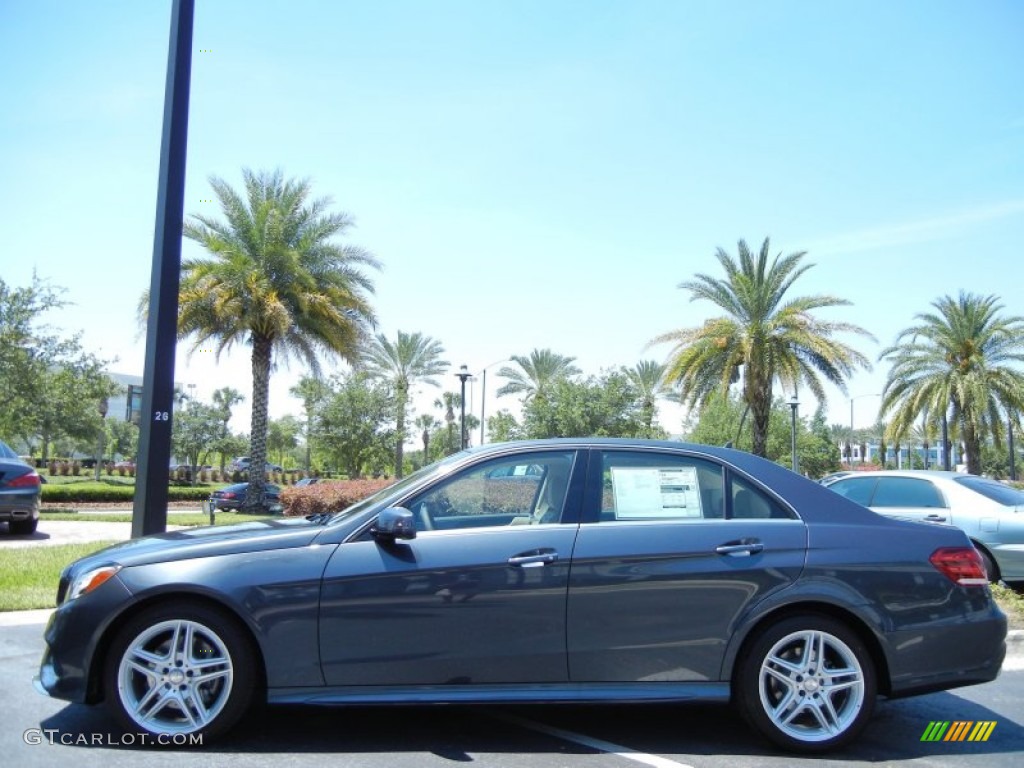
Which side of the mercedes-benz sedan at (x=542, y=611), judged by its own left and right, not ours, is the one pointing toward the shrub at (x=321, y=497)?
right

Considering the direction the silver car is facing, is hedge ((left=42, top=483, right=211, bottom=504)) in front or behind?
in front

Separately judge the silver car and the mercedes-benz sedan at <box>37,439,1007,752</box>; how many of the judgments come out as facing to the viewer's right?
0

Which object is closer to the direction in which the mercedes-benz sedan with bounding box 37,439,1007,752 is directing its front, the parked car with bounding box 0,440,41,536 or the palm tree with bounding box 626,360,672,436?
the parked car

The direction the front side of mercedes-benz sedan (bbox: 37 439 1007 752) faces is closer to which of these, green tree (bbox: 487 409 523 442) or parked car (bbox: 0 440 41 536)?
the parked car

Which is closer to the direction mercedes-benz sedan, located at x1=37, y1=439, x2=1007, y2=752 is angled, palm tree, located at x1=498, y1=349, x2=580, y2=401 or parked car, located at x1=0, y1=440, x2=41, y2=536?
the parked car

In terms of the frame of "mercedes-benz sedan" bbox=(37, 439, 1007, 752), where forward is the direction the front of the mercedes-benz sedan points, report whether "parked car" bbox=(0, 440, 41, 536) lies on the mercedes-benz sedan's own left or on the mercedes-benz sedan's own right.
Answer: on the mercedes-benz sedan's own right

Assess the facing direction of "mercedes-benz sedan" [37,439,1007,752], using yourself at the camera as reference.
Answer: facing to the left of the viewer

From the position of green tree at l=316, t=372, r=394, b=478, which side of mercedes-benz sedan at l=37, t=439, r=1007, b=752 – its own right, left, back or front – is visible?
right

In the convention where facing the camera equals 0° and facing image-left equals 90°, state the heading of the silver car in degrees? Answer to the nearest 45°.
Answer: approximately 135°

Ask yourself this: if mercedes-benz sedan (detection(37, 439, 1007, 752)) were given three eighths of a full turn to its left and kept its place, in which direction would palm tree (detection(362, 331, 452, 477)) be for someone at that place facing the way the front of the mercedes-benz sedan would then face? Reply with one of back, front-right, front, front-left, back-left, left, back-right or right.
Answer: back-left

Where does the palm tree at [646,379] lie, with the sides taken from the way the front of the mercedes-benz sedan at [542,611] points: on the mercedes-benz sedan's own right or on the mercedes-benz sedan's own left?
on the mercedes-benz sedan's own right

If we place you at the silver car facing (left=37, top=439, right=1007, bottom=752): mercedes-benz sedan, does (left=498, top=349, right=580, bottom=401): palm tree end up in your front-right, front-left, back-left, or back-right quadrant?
back-right
